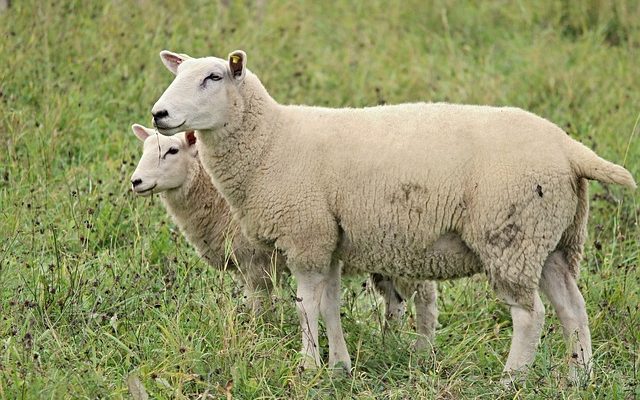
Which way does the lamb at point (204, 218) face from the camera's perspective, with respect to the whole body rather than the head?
to the viewer's left

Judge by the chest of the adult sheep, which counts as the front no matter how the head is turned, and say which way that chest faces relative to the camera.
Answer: to the viewer's left

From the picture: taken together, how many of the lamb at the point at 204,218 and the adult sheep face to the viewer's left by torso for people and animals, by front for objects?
2

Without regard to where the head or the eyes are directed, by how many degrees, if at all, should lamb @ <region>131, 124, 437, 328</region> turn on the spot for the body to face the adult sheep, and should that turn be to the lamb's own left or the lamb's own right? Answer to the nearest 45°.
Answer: approximately 135° to the lamb's own left
